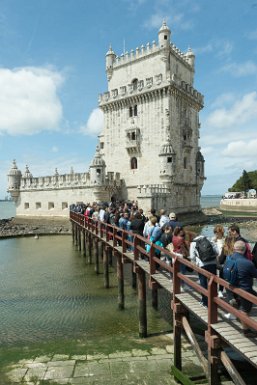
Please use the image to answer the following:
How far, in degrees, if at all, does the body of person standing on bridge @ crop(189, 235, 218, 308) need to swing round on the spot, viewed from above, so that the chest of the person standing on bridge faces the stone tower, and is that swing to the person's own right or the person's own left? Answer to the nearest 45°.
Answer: approximately 45° to the person's own right

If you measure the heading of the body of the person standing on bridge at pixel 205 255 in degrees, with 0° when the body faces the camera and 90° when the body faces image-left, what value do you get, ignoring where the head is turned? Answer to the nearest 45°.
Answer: approximately 135°
